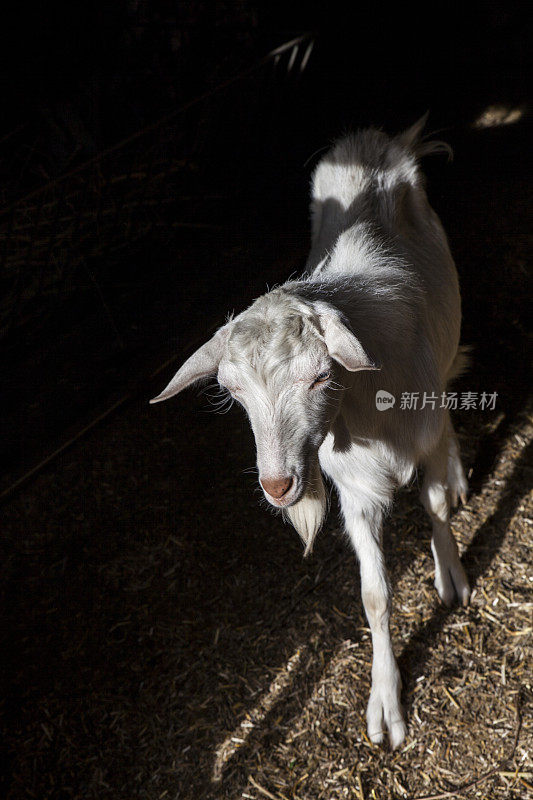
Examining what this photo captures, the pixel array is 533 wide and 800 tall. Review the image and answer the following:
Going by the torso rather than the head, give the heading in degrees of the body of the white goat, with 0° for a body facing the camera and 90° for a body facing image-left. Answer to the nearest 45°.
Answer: approximately 0°
